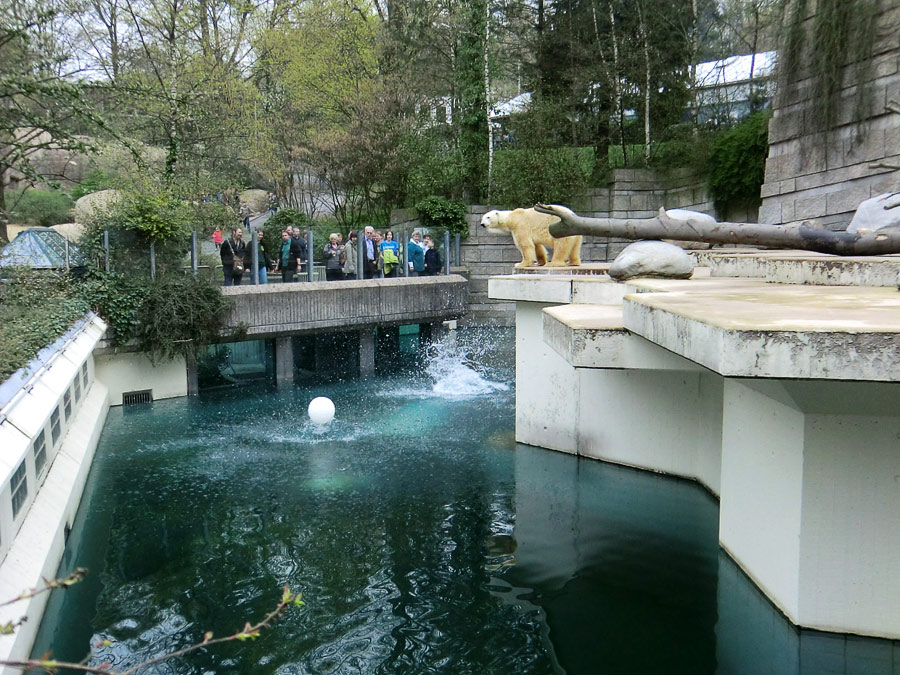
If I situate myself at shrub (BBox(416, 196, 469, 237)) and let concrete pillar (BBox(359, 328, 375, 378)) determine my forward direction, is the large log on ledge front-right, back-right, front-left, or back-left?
front-left

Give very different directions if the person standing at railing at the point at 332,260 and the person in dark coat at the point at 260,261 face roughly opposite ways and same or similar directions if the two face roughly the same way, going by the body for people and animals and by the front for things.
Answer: same or similar directions

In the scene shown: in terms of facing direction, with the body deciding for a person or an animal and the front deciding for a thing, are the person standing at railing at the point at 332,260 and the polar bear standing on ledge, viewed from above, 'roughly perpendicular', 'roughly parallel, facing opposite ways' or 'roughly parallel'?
roughly perpendicular

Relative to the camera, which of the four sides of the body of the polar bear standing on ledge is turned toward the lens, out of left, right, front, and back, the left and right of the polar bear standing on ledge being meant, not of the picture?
left

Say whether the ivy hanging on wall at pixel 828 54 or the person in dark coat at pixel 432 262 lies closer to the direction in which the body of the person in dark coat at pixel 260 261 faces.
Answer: the ivy hanging on wall

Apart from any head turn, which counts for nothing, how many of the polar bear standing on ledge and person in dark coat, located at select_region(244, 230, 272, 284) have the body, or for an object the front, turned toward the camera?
1

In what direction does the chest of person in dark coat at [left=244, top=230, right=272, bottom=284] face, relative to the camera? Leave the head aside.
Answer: toward the camera

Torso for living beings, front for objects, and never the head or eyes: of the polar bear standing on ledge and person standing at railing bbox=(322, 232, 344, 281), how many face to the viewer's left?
1

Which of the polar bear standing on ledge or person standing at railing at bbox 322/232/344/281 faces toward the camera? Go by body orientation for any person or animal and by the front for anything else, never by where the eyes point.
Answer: the person standing at railing

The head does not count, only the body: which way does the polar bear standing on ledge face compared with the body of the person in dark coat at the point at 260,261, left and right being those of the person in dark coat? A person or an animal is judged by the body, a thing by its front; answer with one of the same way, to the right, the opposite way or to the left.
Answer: to the right

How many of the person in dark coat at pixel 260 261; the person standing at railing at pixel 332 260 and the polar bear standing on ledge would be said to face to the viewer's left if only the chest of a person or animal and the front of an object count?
1

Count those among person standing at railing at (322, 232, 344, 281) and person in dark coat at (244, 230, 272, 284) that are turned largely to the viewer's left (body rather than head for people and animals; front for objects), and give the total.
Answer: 0

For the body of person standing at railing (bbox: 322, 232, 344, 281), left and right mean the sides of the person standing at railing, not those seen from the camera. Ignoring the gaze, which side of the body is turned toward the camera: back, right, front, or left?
front

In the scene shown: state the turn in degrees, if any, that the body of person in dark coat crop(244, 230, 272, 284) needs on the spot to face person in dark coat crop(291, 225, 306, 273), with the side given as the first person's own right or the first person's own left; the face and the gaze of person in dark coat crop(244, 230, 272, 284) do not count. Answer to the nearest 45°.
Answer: approximately 135° to the first person's own left
